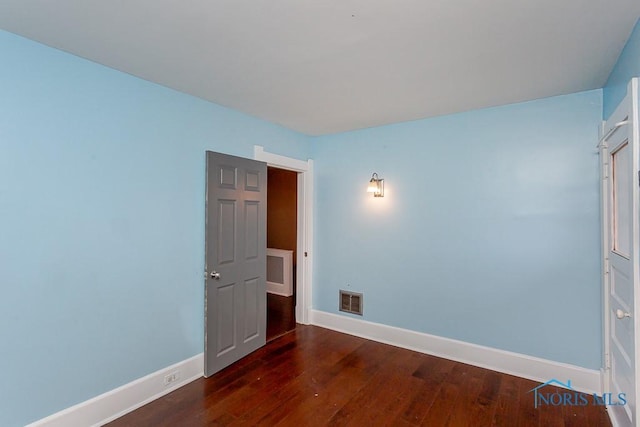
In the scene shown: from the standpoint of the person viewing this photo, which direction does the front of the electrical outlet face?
facing the viewer and to the right of the viewer

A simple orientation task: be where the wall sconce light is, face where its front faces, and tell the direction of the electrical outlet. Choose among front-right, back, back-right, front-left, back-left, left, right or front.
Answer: front

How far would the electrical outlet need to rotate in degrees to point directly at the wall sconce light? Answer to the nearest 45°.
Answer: approximately 45° to its left

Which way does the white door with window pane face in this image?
to the viewer's left

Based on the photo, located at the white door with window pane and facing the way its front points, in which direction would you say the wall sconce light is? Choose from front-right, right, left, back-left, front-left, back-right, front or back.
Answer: front

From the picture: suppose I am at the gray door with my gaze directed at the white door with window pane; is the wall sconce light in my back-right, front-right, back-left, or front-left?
front-left

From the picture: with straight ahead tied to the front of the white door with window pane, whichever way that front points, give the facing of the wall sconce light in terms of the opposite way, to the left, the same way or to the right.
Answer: to the left

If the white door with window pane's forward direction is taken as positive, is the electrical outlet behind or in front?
in front

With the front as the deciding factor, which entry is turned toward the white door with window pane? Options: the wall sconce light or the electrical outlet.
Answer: the electrical outlet

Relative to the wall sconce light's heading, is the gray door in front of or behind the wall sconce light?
in front

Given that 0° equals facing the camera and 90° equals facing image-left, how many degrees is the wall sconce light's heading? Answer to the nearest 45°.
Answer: approximately 45°
